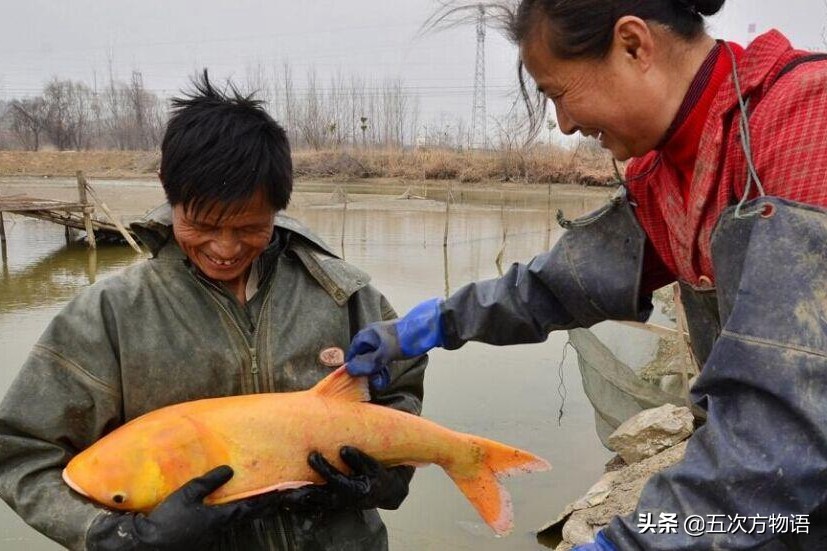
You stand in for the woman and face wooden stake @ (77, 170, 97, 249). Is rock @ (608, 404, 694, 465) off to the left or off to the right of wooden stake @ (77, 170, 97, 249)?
right

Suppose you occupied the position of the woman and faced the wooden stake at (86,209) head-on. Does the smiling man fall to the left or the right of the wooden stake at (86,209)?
left

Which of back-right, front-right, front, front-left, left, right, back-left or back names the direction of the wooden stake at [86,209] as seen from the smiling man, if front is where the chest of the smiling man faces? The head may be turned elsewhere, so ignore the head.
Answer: back

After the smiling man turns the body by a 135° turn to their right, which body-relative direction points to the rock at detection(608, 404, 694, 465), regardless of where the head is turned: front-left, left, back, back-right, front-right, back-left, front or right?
right

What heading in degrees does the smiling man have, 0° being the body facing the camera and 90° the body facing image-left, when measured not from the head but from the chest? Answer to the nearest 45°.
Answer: approximately 0°

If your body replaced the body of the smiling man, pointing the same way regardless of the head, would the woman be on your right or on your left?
on your left
